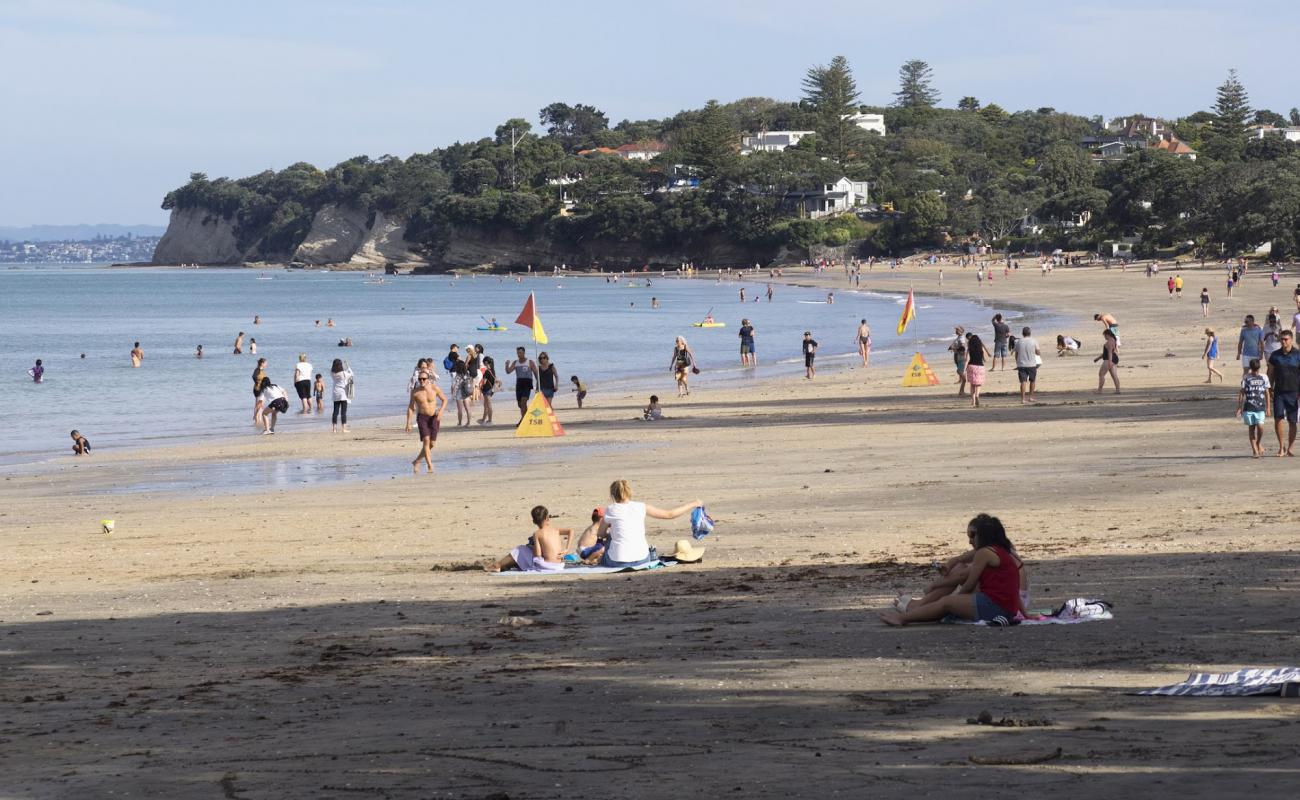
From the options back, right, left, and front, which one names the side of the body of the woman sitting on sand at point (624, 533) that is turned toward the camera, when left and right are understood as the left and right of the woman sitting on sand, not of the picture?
back

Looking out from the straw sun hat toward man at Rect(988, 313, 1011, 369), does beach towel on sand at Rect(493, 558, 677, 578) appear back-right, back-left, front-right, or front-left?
back-left

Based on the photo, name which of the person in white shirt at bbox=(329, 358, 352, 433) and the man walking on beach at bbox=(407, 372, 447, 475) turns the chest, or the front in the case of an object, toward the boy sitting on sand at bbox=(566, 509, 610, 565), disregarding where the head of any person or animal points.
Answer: the man walking on beach

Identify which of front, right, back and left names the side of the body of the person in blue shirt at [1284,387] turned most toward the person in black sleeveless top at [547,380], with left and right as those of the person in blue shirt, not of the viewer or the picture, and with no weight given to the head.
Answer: right

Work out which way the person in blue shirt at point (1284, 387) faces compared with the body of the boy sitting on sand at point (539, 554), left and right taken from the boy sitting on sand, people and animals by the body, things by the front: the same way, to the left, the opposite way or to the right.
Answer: to the left

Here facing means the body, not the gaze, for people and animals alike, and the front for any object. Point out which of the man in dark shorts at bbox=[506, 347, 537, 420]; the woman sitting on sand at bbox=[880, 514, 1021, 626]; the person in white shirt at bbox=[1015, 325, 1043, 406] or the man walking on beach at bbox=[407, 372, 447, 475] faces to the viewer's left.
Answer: the woman sitting on sand

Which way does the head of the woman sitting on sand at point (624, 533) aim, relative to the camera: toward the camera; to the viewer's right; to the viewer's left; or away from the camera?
away from the camera

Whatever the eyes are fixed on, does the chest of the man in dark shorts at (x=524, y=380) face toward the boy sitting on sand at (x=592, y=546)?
yes

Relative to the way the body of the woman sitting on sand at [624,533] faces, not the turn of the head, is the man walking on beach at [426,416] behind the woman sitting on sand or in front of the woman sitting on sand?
in front

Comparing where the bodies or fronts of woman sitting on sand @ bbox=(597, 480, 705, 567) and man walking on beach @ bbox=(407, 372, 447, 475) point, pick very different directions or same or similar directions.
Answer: very different directions

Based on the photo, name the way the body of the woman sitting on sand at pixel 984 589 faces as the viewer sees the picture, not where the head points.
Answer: to the viewer's left

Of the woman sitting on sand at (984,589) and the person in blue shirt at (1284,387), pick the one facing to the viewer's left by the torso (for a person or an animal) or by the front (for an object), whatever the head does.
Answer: the woman sitting on sand

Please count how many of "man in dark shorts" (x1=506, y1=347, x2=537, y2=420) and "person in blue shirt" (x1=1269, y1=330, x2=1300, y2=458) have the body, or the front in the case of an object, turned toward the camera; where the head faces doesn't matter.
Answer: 2

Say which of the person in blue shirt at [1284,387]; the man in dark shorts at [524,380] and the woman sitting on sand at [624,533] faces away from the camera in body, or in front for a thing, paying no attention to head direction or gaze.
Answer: the woman sitting on sand

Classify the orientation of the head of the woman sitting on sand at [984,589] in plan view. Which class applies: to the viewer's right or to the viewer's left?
to the viewer's left

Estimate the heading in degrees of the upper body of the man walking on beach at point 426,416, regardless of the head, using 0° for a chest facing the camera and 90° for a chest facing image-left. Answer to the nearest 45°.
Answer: approximately 0°
